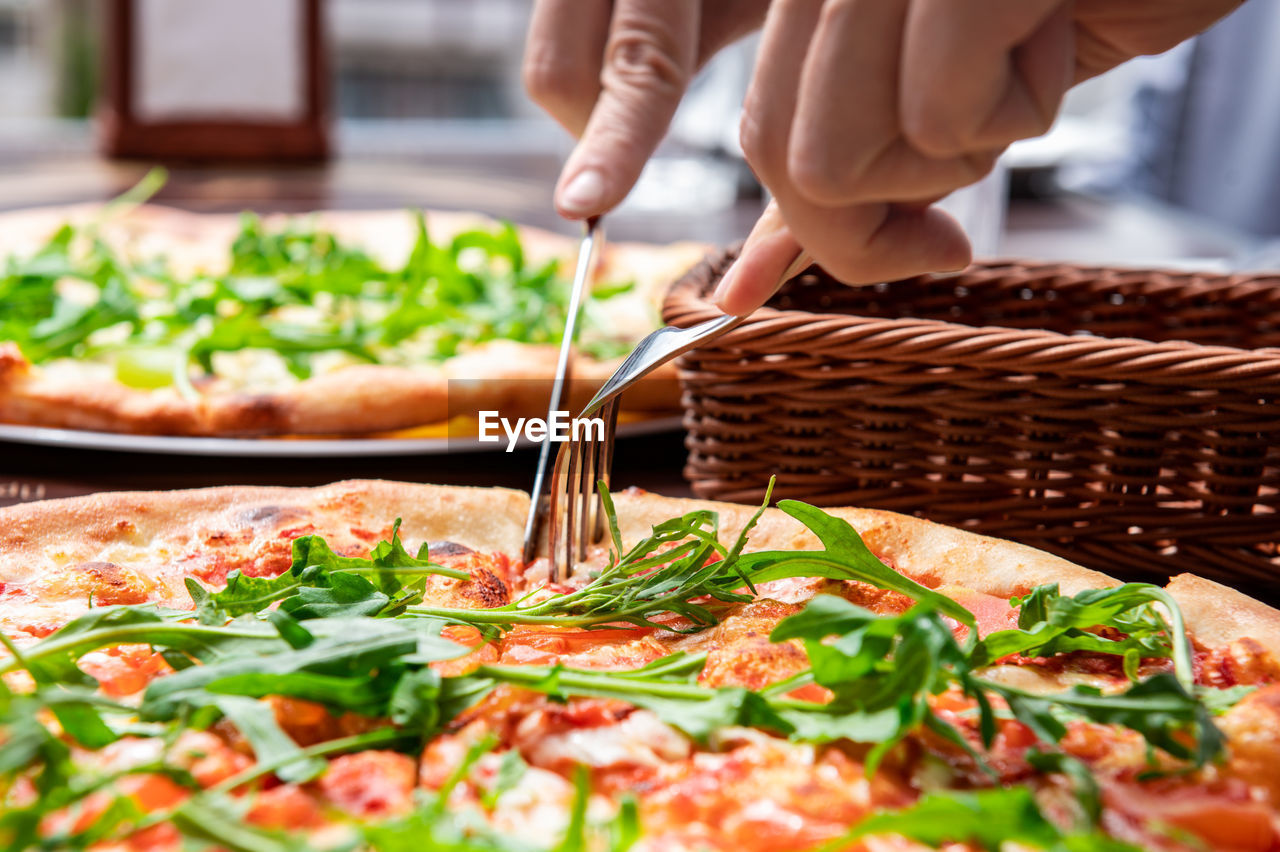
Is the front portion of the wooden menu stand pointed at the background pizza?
yes

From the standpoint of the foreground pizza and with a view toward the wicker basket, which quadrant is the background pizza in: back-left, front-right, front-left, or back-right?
front-left

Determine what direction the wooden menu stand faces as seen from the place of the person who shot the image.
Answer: facing the viewer

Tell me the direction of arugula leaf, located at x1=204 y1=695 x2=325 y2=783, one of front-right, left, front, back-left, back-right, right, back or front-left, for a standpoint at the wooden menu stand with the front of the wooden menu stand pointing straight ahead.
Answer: front

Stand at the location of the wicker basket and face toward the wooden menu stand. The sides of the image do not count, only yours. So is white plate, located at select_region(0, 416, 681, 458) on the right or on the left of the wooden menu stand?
left

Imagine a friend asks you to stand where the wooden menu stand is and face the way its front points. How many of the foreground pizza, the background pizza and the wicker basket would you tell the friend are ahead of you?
3

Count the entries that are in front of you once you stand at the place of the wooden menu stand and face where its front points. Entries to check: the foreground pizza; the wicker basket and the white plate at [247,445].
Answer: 3

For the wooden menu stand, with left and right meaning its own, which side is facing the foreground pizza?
front

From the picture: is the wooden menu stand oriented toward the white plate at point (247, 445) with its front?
yes

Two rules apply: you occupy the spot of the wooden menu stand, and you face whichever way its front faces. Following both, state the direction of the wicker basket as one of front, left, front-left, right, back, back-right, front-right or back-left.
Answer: front
